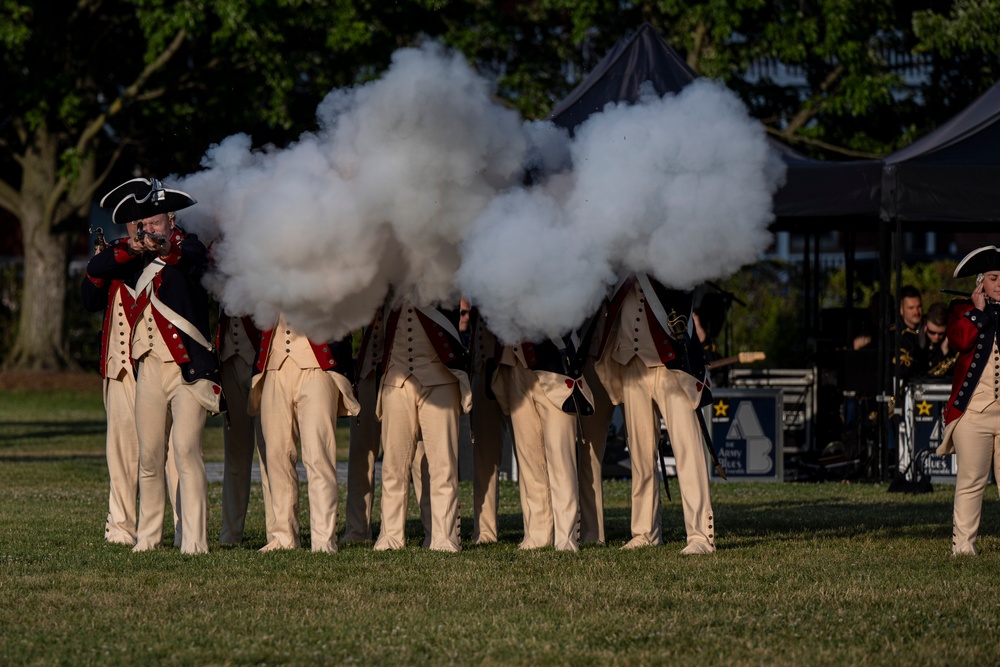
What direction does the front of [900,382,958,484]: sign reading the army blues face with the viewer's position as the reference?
facing the viewer

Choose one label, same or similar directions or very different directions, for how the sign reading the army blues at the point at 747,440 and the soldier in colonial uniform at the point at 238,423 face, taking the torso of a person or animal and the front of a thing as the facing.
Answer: same or similar directions

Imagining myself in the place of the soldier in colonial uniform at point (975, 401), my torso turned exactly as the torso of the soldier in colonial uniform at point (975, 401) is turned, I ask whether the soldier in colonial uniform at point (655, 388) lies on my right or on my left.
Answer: on my right

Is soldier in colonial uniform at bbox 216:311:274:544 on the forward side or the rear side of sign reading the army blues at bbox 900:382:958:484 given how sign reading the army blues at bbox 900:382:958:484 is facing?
on the forward side

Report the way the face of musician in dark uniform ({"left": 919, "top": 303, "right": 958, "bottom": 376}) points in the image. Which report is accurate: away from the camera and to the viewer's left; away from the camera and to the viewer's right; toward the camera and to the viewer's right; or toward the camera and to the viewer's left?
toward the camera and to the viewer's left

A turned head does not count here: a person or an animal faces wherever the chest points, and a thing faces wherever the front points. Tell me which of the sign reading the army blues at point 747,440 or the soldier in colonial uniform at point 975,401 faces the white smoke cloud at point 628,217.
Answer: the sign reading the army blues

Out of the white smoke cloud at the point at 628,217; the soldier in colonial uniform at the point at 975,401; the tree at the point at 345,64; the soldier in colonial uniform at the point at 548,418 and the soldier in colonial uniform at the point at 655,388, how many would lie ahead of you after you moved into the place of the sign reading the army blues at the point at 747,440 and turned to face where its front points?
4

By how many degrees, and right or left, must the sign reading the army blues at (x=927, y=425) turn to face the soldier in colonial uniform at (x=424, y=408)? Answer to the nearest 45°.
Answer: approximately 45° to its right

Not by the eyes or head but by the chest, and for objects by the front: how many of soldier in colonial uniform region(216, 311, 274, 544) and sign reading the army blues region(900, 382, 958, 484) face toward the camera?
2

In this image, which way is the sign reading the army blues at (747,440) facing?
toward the camera
